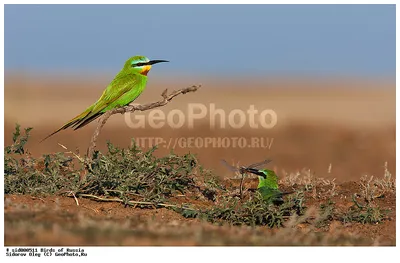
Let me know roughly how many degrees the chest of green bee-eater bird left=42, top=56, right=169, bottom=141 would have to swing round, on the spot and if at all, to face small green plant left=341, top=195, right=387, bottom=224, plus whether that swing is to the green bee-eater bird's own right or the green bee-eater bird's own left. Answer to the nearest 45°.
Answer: approximately 45° to the green bee-eater bird's own right

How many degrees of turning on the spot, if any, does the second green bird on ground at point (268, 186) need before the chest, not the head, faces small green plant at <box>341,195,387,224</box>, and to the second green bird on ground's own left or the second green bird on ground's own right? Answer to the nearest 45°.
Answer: approximately 180°

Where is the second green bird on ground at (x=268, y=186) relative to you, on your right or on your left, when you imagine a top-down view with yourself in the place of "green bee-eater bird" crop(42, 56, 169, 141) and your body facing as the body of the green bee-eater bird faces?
on your right

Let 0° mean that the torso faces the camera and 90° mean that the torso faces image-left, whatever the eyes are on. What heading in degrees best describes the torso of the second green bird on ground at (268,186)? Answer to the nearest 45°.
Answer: approximately 90°

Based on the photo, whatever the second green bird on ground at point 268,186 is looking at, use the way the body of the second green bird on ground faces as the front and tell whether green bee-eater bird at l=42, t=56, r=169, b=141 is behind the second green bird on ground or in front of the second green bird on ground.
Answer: in front

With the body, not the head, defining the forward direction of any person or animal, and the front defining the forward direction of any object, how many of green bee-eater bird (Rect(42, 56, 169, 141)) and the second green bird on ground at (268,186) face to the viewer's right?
1

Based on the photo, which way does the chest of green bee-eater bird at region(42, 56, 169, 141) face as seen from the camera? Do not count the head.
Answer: to the viewer's right

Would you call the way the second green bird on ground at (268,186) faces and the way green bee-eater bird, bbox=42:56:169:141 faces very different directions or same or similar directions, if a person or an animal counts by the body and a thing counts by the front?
very different directions
